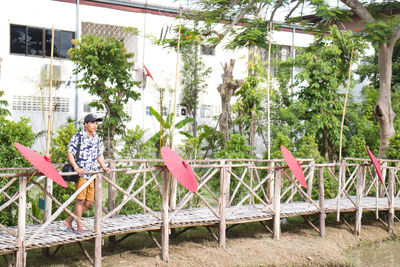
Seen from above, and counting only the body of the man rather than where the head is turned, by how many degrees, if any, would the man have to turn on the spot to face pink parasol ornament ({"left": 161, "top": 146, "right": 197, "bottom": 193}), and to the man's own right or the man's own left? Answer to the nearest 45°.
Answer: approximately 45° to the man's own left

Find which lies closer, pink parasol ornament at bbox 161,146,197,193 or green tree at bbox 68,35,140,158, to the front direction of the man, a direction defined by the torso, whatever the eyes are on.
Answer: the pink parasol ornament

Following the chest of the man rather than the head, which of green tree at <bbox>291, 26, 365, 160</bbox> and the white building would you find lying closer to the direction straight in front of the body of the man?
the green tree

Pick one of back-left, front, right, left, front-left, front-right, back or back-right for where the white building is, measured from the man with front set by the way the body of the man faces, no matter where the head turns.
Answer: back-left

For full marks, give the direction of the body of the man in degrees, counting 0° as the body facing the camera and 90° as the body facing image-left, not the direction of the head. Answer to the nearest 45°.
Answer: approximately 315°

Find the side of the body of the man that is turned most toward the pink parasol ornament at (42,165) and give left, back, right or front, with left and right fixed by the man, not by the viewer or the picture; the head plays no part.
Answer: right

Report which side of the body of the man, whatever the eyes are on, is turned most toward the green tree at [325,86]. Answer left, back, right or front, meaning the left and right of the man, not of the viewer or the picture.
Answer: left
